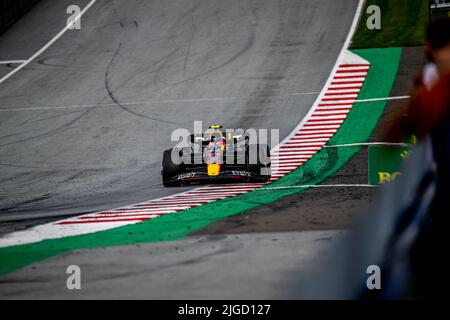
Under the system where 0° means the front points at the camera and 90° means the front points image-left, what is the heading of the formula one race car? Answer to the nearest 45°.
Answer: approximately 0°
